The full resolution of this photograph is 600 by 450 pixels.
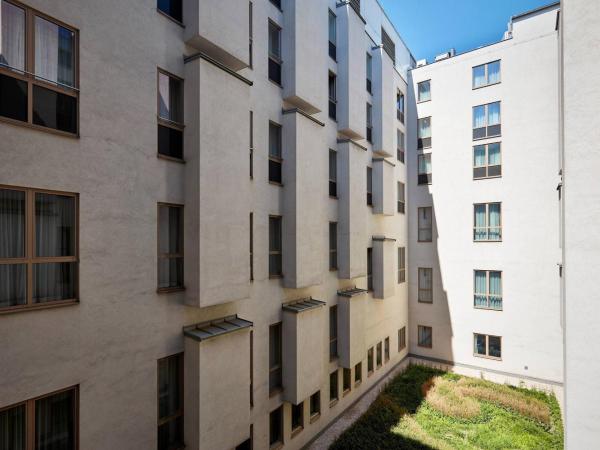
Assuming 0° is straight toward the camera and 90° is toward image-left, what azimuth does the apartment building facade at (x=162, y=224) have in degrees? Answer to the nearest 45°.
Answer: approximately 315°

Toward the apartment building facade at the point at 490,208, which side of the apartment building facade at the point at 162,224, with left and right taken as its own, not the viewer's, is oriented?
left
